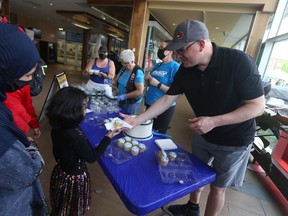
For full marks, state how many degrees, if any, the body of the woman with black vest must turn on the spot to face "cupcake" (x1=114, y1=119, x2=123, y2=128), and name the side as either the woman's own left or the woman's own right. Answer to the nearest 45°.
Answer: approximately 45° to the woman's own left

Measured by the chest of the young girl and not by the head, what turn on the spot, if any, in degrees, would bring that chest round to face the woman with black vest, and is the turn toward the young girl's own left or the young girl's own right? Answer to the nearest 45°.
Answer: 0° — they already face them

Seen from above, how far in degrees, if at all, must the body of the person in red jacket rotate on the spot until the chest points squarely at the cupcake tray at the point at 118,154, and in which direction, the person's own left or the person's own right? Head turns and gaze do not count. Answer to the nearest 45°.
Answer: approximately 45° to the person's own right

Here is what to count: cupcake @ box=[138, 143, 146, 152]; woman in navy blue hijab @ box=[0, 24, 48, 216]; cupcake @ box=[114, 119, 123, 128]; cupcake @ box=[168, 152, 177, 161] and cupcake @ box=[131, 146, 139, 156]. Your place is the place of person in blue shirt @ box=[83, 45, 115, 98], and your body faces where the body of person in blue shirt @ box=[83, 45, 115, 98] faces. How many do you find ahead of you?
5

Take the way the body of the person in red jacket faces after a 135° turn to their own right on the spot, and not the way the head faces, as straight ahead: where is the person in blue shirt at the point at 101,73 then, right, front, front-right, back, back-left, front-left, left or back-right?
back

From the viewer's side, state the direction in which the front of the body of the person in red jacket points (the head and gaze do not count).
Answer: to the viewer's right

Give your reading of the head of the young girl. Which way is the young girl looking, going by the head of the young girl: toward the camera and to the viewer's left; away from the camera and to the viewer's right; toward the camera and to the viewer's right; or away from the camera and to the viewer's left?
away from the camera and to the viewer's right

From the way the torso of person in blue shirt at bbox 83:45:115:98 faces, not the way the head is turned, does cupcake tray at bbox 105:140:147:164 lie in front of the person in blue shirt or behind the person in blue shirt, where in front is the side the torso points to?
in front

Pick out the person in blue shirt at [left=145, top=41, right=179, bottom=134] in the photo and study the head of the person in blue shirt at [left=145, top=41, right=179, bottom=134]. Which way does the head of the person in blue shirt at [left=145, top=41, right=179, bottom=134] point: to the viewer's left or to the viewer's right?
to the viewer's left

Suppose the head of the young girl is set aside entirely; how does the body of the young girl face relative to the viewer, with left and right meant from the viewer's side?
facing away from the viewer and to the right of the viewer

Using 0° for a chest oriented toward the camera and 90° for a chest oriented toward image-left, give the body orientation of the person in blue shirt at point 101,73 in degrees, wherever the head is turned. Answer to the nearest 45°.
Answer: approximately 0°

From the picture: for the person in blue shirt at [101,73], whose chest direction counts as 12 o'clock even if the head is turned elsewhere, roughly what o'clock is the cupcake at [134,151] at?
The cupcake is roughly at 12 o'clock from the person in blue shirt.
